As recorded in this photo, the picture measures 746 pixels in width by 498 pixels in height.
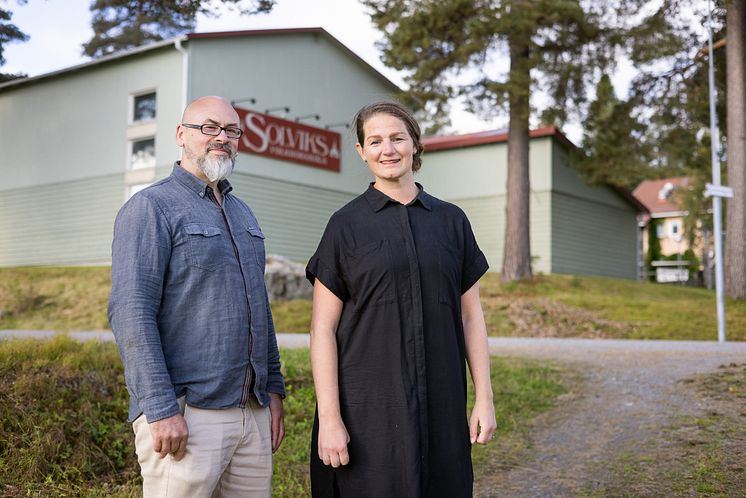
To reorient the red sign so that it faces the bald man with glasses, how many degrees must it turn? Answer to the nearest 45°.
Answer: approximately 45° to its right

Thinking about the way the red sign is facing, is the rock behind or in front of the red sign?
in front

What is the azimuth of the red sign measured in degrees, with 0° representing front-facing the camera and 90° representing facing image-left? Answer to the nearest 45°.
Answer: approximately 315°

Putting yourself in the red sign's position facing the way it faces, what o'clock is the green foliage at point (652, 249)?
The green foliage is roughly at 9 o'clock from the red sign.

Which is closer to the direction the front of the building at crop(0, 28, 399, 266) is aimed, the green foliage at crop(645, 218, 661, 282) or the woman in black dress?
the woman in black dress

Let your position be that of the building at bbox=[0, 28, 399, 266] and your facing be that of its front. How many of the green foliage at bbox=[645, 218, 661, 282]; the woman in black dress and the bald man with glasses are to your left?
1

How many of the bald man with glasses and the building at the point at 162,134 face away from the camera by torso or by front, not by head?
0
